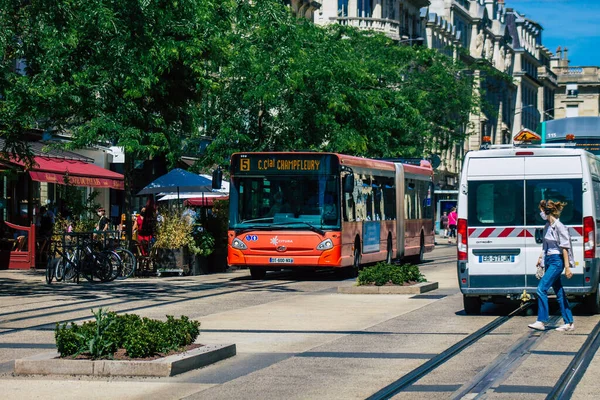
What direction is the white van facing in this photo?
away from the camera

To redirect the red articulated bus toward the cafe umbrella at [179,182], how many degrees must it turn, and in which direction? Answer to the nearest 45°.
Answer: approximately 135° to its right

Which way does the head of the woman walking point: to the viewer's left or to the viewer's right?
to the viewer's left

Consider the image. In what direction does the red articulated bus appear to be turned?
toward the camera

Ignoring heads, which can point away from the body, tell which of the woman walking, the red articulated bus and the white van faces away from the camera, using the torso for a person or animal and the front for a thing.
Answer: the white van

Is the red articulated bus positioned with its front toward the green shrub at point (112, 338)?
yes

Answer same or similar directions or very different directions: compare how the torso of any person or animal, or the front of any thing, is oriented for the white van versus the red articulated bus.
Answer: very different directions

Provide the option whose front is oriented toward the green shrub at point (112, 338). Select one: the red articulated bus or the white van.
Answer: the red articulated bus

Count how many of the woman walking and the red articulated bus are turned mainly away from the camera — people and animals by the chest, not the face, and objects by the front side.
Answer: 0

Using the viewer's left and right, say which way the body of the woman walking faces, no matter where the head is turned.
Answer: facing to the left of the viewer

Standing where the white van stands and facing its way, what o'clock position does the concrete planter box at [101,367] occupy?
The concrete planter box is roughly at 7 o'clock from the white van.
